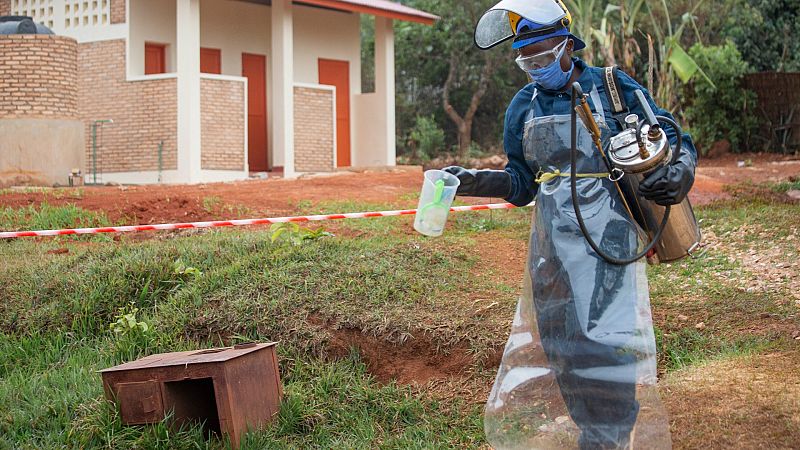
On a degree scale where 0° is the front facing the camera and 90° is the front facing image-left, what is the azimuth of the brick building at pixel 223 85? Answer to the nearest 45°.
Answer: approximately 315°

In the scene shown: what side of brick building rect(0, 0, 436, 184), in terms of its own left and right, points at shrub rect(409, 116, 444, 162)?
left

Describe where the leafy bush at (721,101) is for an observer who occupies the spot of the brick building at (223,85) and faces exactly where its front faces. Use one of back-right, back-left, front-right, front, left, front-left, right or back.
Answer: front-left

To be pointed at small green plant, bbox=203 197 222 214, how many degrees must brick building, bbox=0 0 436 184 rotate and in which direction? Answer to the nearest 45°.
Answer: approximately 45° to its right

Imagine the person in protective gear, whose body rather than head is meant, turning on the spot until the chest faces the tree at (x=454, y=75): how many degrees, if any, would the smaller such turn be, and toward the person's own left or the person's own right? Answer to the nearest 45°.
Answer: approximately 135° to the person's own right

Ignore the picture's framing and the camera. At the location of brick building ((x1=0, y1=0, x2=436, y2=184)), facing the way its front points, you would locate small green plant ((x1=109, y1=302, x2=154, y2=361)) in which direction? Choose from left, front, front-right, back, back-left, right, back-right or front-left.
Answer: front-right

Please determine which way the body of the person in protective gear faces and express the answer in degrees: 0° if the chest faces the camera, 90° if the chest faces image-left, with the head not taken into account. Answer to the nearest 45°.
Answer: approximately 45°

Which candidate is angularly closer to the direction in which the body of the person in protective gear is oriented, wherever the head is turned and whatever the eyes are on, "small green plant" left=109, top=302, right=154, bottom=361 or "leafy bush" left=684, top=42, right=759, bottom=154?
the small green plant
